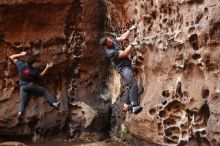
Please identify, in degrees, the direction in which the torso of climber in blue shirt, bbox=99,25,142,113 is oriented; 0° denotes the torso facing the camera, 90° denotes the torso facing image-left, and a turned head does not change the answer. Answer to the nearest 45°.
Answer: approximately 270°

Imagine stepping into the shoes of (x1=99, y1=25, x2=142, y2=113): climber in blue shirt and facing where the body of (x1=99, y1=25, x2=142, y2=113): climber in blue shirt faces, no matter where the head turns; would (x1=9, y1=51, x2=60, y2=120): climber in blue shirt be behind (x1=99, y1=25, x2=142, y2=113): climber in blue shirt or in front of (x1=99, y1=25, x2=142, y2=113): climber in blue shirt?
behind
